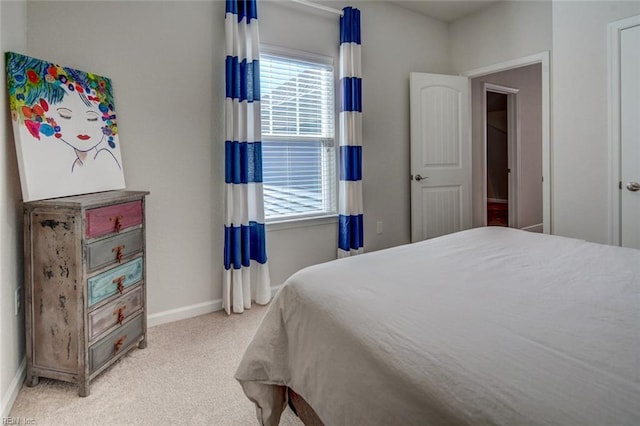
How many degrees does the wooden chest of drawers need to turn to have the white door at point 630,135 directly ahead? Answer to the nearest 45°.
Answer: approximately 45° to its left

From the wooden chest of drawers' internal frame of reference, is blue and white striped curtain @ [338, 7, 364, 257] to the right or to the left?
on its left

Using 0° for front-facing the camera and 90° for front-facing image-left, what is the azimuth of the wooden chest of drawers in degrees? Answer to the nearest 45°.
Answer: approximately 315°

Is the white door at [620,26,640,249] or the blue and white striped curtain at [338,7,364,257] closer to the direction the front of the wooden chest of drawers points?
the white door
